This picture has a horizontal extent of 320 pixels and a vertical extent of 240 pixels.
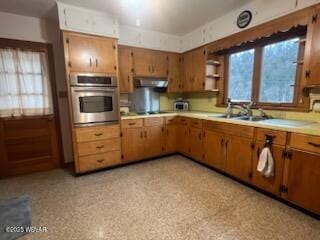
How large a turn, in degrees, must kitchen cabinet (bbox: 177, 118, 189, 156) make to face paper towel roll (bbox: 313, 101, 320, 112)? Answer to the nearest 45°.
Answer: approximately 90° to its left

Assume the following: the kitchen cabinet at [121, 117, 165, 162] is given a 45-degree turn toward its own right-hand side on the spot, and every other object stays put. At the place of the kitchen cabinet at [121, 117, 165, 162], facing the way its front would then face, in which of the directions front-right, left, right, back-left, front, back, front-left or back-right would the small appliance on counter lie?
back-left

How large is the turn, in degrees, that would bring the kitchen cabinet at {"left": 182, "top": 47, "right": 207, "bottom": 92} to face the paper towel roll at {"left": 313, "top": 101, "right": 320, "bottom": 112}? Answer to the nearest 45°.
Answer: approximately 90° to its left

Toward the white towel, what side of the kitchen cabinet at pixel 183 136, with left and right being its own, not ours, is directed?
left

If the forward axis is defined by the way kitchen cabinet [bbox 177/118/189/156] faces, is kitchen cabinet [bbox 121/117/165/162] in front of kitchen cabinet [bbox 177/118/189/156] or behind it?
in front

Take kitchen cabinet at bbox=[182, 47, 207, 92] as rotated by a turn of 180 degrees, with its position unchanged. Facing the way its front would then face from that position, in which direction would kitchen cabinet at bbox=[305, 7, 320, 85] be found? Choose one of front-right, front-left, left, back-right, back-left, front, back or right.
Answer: right

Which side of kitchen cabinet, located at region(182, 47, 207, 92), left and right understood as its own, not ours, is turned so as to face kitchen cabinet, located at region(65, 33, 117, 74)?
front

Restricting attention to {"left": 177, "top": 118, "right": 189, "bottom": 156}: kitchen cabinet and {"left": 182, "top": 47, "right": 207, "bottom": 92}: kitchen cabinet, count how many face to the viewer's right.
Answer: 0

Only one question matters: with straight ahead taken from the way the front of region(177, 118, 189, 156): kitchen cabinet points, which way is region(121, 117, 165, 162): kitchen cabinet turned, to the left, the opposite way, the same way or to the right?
to the left

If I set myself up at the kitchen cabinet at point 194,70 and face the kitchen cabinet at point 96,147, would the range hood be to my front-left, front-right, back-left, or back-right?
front-right

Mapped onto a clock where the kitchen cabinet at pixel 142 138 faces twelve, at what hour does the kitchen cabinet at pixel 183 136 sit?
the kitchen cabinet at pixel 183 136 is roughly at 10 o'clock from the kitchen cabinet at pixel 142 138.

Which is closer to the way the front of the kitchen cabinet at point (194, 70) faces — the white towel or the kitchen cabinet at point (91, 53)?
the kitchen cabinet
